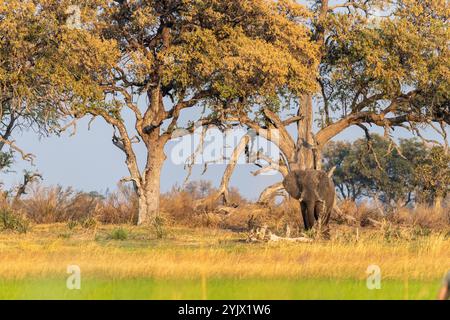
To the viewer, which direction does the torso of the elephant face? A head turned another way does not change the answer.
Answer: toward the camera

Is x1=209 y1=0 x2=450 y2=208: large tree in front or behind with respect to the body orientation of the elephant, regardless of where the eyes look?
behind

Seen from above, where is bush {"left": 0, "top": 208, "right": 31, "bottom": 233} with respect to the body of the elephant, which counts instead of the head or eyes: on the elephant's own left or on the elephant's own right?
on the elephant's own right

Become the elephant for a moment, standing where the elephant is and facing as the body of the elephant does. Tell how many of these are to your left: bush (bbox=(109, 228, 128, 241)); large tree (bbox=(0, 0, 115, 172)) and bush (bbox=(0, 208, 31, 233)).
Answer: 0

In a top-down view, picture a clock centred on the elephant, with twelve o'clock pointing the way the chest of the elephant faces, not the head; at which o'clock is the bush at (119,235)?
The bush is roughly at 2 o'clock from the elephant.

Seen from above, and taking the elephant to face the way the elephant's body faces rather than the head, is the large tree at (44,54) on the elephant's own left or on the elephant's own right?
on the elephant's own right

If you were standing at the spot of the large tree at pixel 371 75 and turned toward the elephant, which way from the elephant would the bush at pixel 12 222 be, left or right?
right
